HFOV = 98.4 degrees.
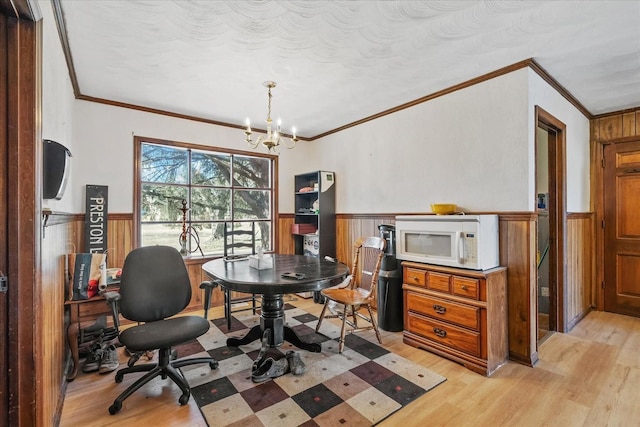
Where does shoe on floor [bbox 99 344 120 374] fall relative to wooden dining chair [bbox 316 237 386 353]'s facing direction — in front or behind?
in front

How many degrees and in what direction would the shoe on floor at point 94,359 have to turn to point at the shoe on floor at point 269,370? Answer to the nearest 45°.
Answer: approximately 90° to its left

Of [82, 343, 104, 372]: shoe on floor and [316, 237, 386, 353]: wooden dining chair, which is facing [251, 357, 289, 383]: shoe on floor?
the wooden dining chair

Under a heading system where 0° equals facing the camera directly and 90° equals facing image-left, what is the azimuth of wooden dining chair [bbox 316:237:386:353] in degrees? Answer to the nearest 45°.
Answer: approximately 45°

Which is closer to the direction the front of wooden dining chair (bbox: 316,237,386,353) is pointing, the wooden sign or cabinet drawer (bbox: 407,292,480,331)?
the wooden sign

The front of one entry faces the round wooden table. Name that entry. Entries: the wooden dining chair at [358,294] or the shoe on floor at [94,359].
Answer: the wooden dining chair

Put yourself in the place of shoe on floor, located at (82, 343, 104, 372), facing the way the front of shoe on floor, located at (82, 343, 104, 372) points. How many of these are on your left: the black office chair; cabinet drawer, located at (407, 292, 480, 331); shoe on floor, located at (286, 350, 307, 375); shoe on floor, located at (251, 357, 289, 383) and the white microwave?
5

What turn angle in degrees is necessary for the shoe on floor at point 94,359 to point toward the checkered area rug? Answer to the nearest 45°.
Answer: approximately 90° to its left

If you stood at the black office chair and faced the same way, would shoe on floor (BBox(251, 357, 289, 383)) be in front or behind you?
in front

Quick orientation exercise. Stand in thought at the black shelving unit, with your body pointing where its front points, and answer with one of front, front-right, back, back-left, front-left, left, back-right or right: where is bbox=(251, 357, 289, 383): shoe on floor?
front-left

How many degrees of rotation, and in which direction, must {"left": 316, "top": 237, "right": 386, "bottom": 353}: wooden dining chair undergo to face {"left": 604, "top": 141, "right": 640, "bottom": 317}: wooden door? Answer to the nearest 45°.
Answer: approximately 135° to its left

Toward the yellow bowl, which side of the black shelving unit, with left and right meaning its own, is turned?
left
